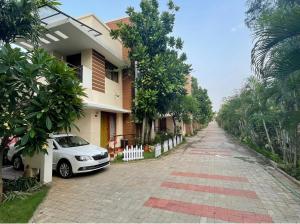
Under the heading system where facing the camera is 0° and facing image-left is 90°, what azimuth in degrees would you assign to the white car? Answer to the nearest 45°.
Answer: approximately 315°

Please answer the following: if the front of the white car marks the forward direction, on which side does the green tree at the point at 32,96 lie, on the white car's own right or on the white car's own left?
on the white car's own right

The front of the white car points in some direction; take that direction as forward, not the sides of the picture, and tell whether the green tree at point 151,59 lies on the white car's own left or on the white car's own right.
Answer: on the white car's own left

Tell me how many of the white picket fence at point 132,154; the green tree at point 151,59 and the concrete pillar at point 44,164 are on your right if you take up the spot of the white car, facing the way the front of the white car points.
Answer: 1

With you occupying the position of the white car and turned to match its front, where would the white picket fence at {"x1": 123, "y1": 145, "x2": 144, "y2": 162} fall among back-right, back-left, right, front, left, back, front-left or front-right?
left

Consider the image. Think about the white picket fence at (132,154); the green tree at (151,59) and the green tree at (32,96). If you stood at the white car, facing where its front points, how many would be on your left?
2

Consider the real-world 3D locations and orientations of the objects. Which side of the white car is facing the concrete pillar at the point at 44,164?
right

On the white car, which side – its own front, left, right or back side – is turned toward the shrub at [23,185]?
right

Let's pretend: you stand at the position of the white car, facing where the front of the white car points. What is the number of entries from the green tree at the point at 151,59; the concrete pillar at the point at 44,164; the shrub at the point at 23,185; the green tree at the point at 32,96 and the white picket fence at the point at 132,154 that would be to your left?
2
